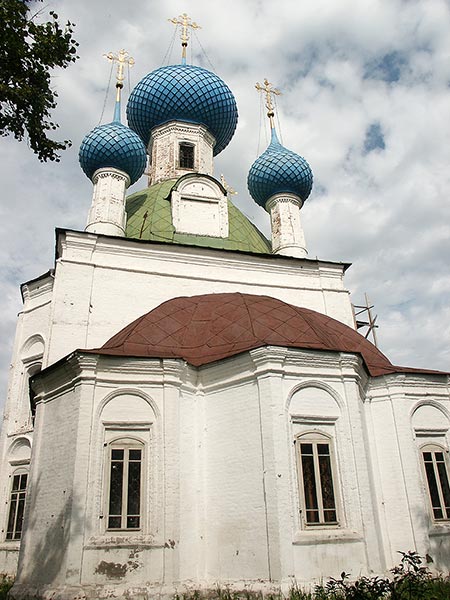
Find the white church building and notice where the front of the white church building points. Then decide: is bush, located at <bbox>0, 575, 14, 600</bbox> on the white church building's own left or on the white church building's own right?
on the white church building's own left

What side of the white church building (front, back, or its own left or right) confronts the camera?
back
